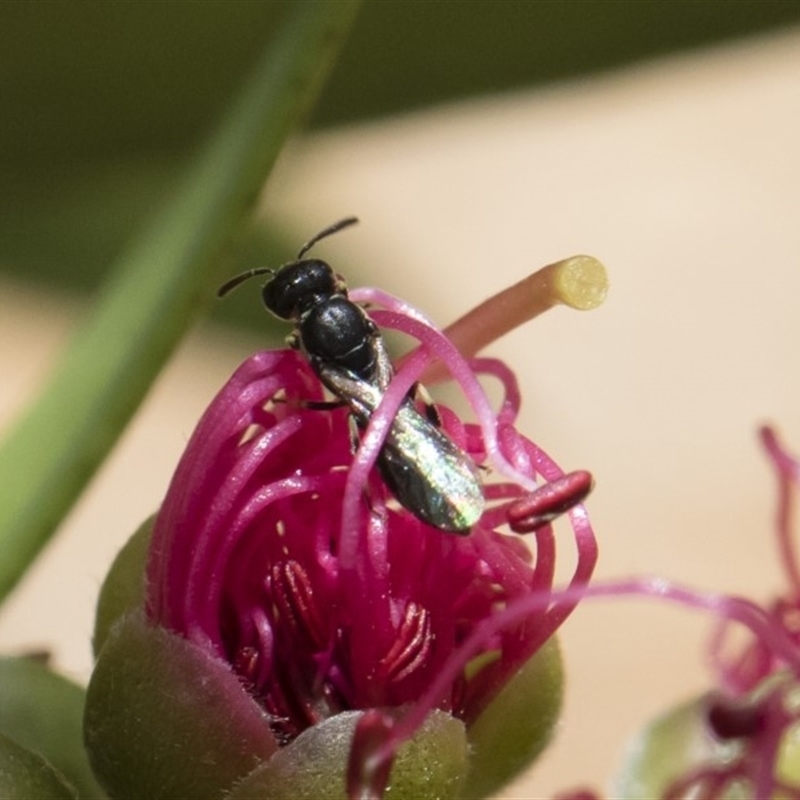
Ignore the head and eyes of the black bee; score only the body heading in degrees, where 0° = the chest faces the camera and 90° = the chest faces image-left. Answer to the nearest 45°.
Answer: approximately 135°
